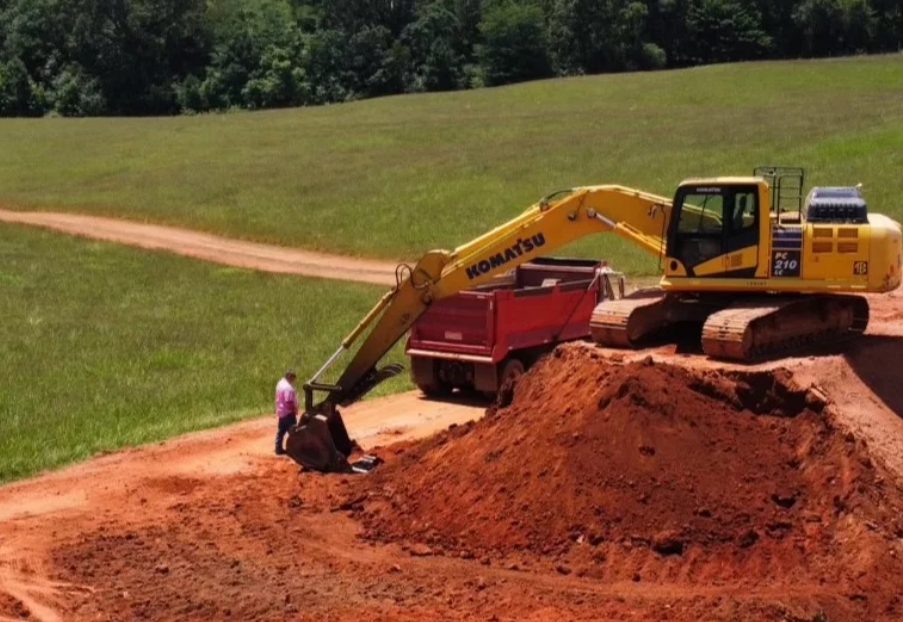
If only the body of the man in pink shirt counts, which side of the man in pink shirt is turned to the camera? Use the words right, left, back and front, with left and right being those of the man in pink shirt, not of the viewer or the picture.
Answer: right

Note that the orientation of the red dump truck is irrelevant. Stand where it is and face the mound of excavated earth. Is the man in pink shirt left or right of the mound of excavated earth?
right

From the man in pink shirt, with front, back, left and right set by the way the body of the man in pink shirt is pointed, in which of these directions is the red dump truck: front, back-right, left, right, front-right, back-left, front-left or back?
front-left

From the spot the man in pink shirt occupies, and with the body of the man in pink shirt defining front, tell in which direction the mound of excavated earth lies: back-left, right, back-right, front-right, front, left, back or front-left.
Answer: front-right

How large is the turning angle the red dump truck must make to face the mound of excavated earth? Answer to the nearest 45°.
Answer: approximately 135° to its right

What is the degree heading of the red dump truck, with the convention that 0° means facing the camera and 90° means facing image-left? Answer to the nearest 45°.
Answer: approximately 225°

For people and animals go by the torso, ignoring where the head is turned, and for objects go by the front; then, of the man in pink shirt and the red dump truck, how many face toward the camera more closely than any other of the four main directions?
0

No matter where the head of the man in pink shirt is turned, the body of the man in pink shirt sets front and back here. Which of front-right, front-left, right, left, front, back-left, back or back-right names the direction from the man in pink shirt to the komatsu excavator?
front
